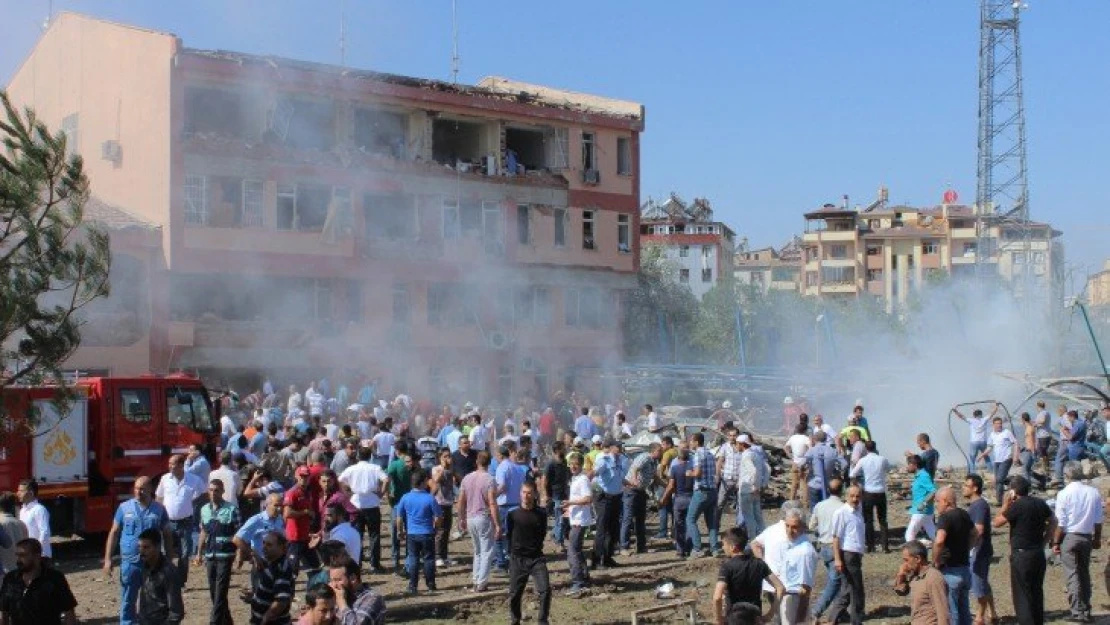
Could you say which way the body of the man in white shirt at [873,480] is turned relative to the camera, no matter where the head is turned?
away from the camera

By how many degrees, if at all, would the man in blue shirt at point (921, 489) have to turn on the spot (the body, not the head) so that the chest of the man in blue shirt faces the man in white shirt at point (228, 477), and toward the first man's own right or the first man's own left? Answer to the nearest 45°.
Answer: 0° — they already face them

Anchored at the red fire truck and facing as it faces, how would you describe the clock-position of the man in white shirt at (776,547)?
The man in white shirt is roughly at 2 o'clock from the red fire truck.

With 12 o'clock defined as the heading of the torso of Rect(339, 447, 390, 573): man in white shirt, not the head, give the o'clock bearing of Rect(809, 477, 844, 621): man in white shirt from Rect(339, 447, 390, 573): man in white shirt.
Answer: Rect(809, 477, 844, 621): man in white shirt is roughly at 4 o'clock from Rect(339, 447, 390, 573): man in white shirt.

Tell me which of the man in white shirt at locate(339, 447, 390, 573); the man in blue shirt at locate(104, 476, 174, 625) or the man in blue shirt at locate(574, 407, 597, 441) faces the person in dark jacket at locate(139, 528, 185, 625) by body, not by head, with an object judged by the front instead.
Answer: the man in blue shirt at locate(104, 476, 174, 625)

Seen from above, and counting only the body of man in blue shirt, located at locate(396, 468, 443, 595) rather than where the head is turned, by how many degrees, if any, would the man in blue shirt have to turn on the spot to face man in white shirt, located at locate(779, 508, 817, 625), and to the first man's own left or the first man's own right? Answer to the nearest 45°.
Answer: approximately 135° to the first man's own right

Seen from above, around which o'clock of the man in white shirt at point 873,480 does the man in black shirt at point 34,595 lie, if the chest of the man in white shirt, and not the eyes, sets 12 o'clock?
The man in black shirt is roughly at 7 o'clock from the man in white shirt.

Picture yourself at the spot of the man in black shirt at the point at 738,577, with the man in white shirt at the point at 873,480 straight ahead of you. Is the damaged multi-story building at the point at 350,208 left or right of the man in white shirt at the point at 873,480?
left

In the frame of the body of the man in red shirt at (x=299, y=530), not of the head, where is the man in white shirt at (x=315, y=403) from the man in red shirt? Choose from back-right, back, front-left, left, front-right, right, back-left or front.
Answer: back-left

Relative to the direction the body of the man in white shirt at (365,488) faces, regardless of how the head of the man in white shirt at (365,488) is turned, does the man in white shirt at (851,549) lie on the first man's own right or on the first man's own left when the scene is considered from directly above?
on the first man's own right

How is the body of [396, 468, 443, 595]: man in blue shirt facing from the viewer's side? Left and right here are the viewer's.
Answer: facing away from the viewer

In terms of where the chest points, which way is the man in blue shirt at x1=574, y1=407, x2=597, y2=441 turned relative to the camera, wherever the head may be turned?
away from the camera

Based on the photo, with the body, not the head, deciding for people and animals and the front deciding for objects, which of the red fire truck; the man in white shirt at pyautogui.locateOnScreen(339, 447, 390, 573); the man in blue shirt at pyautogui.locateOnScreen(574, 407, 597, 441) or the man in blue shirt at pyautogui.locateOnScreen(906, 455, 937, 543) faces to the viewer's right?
the red fire truck

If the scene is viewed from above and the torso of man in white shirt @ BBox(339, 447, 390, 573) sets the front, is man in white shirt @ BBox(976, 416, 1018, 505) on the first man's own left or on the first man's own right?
on the first man's own right
